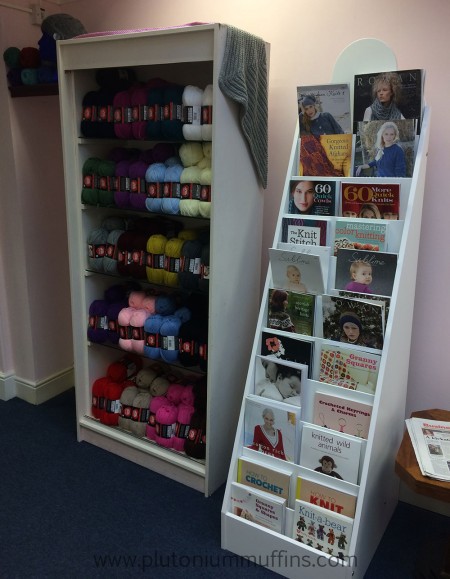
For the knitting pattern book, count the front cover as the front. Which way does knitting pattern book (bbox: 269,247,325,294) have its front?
toward the camera

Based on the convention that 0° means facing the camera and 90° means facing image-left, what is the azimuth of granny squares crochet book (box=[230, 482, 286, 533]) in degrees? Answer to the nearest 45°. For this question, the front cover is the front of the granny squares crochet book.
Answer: approximately 45°

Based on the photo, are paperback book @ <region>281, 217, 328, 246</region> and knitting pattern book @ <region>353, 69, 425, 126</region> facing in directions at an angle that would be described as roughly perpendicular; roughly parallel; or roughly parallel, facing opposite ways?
roughly parallel

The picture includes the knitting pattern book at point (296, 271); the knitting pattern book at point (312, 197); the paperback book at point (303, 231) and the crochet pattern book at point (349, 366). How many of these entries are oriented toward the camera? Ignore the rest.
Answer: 4

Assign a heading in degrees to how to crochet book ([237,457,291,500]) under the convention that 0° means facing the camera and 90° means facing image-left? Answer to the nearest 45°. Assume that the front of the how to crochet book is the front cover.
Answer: approximately 45°

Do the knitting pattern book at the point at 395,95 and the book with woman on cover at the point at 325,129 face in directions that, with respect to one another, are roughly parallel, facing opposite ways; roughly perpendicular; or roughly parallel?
roughly parallel

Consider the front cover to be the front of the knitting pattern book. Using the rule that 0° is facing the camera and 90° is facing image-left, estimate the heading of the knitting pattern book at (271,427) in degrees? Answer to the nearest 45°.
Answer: approximately 45°

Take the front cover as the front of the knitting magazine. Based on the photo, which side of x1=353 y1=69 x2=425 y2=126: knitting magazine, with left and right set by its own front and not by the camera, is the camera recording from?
front

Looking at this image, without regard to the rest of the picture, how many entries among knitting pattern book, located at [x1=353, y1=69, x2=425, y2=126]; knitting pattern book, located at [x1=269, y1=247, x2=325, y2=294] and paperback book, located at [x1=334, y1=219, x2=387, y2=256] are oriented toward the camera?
3

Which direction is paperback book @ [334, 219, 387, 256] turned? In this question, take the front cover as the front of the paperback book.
toward the camera

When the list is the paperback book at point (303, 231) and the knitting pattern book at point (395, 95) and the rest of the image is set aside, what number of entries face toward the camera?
2
